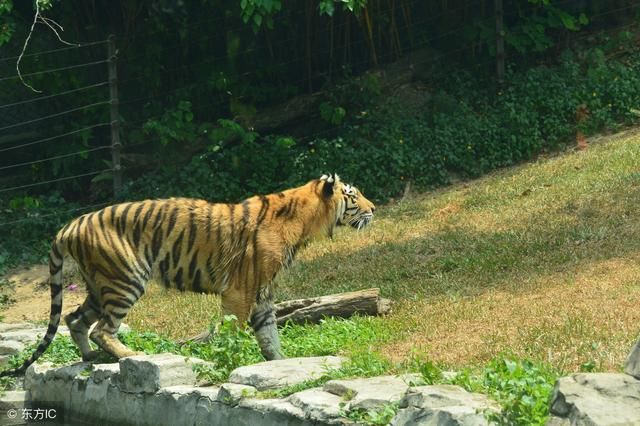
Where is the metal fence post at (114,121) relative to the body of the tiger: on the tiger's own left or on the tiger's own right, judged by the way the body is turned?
on the tiger's own left

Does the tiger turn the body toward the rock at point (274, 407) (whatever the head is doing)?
no

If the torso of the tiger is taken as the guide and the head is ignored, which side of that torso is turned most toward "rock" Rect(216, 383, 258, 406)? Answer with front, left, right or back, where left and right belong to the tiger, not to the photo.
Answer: right

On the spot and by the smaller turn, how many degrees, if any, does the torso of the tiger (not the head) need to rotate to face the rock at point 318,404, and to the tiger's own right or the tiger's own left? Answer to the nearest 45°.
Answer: approximately 90° to the tiger's own right

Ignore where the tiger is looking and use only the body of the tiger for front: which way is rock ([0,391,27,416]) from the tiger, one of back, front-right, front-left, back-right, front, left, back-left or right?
back

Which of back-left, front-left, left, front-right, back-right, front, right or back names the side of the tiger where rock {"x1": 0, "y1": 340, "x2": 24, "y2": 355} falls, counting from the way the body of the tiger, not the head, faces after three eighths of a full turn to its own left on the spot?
front

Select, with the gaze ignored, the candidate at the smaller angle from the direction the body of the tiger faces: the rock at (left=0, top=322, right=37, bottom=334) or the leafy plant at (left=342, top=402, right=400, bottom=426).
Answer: the leafy plant

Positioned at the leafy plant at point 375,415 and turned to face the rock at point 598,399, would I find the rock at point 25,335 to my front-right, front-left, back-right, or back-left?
back-left

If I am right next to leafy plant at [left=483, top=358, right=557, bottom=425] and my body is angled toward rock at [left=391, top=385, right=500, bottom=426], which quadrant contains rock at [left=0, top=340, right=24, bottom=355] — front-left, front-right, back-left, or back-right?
front-right

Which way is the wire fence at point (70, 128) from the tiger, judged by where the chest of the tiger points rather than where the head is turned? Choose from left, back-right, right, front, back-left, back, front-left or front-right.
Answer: left

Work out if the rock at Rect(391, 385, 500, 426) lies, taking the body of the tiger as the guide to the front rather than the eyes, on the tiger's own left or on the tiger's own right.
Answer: on the tiger's own right

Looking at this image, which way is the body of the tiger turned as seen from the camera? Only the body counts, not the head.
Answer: to the viewer's right

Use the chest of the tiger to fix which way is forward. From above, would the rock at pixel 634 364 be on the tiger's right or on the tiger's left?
on the tiger's right
